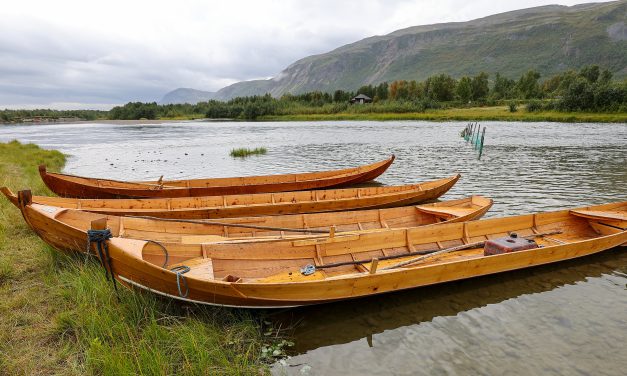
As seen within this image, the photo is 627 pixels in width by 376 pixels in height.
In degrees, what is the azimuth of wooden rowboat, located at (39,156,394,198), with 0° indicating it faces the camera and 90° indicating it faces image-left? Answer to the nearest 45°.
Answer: approximately 90°

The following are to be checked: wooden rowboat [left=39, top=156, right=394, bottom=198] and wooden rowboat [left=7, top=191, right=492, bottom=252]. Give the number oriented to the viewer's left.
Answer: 2

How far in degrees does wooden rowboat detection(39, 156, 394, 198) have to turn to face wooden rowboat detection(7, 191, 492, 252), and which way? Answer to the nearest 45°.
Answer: approximately 90° to its left

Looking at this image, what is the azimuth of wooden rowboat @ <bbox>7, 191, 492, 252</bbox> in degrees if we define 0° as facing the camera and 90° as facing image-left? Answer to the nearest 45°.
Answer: approximately 90°

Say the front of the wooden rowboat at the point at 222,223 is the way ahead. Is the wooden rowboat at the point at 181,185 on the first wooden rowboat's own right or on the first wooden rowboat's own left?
on the first wooden rowboat's own right

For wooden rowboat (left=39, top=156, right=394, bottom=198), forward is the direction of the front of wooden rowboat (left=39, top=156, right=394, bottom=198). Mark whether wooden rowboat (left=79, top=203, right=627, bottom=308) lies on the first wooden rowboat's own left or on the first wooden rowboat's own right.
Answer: on the first wooden rowboat's own left
